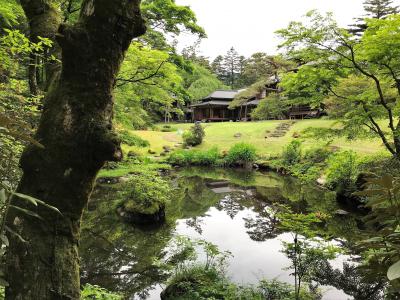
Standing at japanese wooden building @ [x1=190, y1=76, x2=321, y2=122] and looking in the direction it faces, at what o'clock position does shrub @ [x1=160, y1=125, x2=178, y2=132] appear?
The shrub is roughly at 1 o'clock from the japanese wooden building.

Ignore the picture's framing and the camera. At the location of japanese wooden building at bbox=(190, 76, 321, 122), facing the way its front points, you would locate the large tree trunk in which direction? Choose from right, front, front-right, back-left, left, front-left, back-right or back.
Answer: front

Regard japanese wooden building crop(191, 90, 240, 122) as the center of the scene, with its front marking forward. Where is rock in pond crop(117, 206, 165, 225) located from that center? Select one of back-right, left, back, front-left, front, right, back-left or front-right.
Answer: front

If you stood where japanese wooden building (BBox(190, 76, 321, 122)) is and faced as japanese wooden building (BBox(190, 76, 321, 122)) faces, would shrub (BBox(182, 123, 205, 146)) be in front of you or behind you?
in front

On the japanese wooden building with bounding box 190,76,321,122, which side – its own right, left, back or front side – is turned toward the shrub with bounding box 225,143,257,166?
front

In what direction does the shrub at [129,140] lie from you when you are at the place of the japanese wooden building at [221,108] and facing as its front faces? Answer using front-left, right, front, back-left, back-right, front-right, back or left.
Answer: front

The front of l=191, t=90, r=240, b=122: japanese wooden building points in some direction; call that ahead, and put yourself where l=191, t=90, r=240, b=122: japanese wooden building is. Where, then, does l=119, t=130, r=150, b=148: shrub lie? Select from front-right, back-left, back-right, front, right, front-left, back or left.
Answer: front

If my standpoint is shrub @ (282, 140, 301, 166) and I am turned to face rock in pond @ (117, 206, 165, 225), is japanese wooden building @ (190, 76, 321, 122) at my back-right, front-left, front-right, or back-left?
back-right

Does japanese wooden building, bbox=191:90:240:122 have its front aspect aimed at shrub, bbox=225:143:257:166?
yes

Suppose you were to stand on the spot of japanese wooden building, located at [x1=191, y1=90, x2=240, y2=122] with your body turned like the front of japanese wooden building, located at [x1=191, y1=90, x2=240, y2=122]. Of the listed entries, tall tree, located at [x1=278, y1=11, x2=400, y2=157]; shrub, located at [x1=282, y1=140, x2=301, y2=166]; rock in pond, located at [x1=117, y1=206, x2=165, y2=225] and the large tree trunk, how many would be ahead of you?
4

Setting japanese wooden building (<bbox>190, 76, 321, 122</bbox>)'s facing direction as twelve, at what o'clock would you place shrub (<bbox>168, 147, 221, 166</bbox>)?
The shrub is roughly at 12 o'clock from the japanese wooden building.

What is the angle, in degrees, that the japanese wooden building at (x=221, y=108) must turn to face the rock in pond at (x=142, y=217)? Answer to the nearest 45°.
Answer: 0° — it already faces it

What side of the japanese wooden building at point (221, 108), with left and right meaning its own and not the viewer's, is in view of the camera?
front

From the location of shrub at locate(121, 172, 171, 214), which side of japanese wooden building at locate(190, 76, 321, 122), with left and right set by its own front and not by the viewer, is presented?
front

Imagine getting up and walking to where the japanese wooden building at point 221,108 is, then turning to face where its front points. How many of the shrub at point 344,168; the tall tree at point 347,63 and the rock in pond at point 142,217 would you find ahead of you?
3
